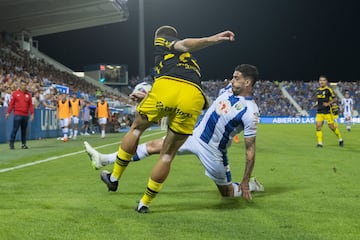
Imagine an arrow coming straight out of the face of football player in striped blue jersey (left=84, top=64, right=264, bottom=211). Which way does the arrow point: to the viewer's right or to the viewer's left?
to the viewer's left

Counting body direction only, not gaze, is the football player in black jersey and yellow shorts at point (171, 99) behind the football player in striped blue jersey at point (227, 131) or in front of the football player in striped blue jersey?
in front

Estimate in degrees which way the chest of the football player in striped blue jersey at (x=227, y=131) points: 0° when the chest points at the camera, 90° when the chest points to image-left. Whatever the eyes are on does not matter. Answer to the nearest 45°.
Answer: approximately 45°

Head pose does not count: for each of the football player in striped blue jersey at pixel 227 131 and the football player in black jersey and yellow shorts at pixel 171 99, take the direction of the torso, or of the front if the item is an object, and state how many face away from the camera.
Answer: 1

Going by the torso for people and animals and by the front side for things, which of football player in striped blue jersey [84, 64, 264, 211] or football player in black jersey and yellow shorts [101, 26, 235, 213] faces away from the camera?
the football player in black jersey and yellow shorts

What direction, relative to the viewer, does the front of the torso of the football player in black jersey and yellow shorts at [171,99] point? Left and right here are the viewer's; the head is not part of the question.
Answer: facing away from the viewer

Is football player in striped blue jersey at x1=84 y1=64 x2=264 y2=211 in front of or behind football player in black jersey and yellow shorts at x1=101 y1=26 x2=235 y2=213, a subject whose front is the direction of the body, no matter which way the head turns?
in front
